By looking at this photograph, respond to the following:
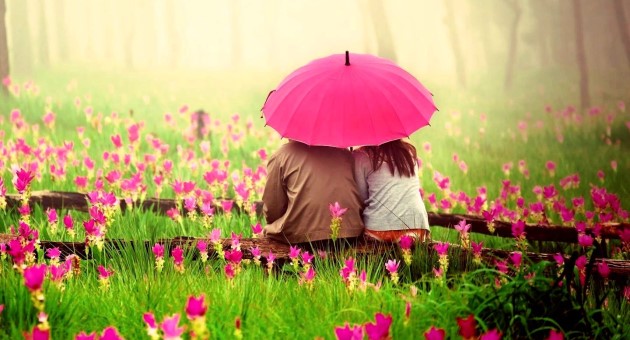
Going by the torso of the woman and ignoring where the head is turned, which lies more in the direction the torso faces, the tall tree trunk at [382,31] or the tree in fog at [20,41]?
the tall tree trunk

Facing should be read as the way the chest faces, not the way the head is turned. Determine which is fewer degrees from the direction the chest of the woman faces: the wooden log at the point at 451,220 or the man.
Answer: the wooden log

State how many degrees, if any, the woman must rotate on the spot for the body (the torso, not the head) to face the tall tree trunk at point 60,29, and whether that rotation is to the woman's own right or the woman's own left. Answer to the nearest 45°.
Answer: approximately 45° to the woman's own left

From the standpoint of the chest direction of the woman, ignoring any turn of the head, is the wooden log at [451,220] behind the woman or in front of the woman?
in front

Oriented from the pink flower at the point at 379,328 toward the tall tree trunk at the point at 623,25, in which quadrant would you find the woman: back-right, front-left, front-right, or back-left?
front-left

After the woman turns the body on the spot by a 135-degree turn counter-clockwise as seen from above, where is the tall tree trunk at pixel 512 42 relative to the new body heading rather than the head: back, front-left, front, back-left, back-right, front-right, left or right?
back-right

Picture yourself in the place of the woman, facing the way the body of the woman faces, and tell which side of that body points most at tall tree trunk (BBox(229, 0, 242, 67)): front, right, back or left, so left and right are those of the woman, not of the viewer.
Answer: front

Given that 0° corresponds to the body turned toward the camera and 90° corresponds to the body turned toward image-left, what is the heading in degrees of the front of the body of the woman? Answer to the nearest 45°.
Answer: approximately 180°

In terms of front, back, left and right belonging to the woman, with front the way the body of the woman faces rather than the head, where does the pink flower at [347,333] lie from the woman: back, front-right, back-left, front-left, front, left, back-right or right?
back

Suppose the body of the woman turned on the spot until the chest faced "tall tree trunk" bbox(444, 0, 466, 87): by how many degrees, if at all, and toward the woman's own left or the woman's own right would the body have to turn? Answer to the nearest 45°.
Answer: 0° — they already face it

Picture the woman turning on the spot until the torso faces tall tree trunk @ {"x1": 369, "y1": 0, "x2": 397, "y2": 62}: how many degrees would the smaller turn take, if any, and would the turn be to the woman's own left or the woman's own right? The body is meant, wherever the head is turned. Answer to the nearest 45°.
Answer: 0° — they already face it

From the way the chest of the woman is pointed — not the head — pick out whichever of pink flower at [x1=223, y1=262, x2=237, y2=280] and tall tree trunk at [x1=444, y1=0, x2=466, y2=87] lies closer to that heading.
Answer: the tall tree trunk

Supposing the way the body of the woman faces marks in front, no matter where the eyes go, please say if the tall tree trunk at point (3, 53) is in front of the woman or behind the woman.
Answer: in front

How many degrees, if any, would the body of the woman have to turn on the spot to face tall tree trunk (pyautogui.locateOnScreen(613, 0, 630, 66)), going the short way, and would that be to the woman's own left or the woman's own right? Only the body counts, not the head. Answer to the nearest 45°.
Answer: approximately 45° to the woman's own right

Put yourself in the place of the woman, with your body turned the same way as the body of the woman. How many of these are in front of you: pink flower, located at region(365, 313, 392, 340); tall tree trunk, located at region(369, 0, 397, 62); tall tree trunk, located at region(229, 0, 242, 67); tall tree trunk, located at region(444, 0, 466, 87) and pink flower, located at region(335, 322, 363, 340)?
3

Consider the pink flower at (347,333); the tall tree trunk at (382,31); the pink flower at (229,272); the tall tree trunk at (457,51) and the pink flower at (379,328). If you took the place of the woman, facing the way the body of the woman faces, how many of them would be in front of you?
2
